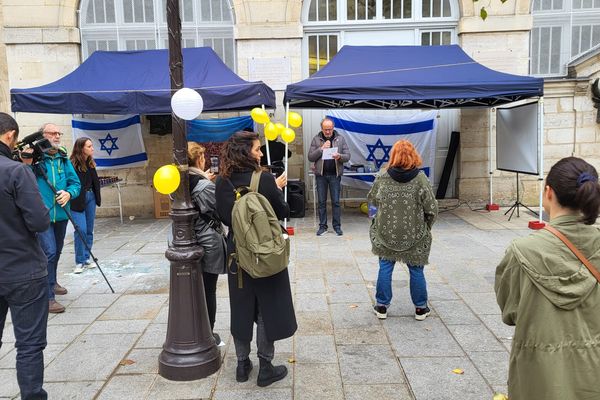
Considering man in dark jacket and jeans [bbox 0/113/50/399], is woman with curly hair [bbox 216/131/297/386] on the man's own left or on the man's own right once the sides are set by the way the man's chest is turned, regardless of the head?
on the man's own right

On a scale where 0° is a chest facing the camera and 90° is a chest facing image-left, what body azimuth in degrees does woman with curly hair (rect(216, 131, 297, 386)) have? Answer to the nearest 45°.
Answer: approximately 225°

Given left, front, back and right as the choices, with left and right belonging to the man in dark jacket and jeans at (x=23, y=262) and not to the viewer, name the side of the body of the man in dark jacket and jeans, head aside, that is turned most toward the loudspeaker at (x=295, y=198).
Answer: front

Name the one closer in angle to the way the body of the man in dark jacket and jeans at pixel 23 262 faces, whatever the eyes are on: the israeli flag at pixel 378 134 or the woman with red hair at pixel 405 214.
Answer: the israeli flag

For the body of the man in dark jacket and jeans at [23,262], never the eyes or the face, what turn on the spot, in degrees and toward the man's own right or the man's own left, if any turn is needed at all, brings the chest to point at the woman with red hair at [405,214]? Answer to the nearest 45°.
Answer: approximately 45° to the man's own right

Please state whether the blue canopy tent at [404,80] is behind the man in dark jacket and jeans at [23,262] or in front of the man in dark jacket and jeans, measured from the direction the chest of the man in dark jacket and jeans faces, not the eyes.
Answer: in front

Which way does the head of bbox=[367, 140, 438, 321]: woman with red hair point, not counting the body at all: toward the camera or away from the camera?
away from the camera

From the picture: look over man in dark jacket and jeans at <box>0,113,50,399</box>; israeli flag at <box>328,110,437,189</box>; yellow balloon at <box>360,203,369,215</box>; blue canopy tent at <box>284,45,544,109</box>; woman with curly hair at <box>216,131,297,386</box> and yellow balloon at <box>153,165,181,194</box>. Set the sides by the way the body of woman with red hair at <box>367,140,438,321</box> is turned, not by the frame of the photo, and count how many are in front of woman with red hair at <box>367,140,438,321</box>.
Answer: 3

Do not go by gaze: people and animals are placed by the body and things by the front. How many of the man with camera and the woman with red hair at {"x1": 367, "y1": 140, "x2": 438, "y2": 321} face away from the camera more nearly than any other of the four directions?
1

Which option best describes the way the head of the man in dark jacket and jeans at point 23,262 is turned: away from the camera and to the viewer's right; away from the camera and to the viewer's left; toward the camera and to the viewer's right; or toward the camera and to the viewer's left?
away from the camera and to the viewer's right

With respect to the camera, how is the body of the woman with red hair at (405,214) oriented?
away from the camera

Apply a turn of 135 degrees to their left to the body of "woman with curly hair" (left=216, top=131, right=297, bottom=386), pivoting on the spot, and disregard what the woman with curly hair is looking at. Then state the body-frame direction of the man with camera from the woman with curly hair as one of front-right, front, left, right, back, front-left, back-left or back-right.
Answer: front-right

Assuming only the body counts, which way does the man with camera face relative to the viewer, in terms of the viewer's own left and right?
facing the viewer and to the right of the viewer

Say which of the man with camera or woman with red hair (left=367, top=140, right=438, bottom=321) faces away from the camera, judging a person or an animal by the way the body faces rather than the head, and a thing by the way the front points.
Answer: the woman with red hair
